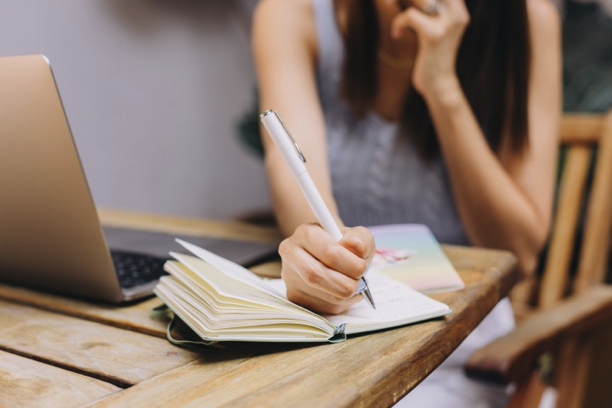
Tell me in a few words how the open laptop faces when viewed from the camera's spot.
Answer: facing away from the viewer and to the right of the viewer

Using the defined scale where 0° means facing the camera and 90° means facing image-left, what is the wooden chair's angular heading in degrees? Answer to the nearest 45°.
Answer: approximately 45°

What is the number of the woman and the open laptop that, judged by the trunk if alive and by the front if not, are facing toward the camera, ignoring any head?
1

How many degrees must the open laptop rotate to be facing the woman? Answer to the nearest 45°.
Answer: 0° — it already faces them
